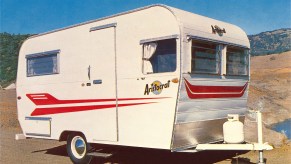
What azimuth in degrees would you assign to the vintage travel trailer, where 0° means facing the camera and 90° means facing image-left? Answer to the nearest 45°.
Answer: approximately 315°
